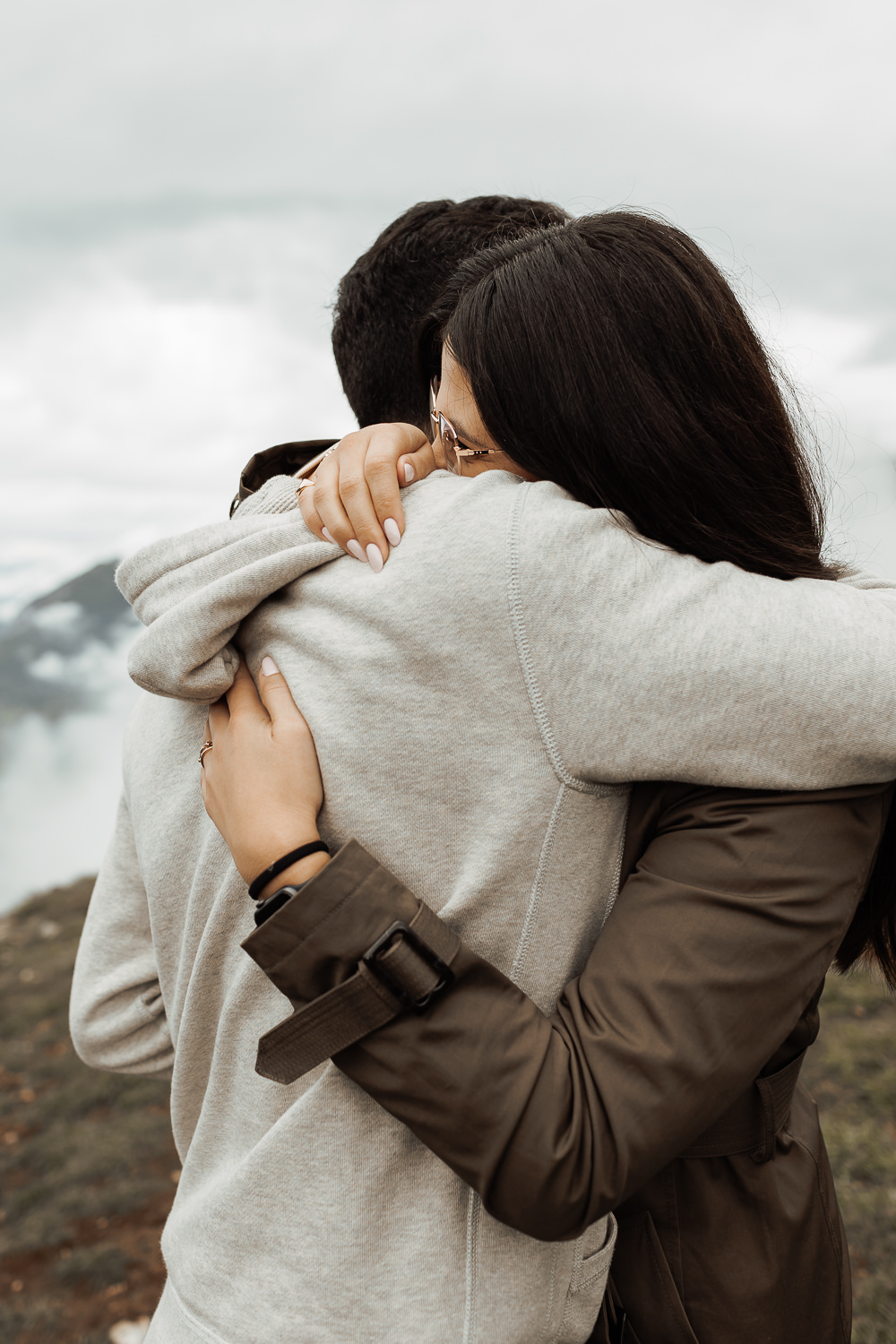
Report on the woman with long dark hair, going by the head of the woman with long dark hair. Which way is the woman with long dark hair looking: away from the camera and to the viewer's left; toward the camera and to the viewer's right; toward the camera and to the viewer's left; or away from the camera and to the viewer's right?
toward the camera and to the viewer's left

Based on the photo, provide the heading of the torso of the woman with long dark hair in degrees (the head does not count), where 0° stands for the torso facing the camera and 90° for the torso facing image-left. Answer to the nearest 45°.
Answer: approximately 90°
